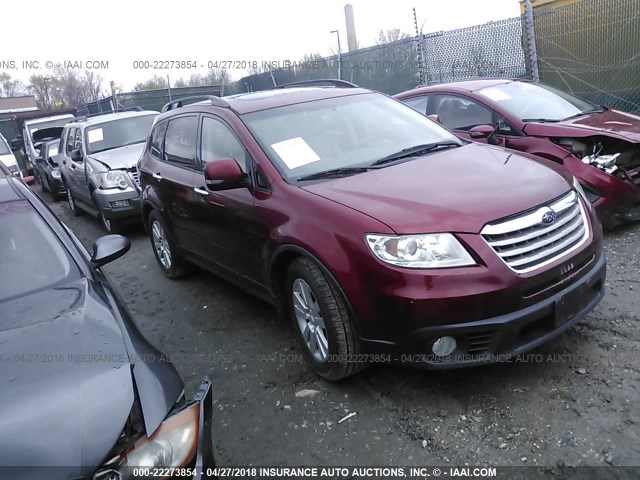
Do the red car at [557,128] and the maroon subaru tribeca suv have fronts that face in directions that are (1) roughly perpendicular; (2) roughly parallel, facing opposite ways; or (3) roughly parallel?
roughly parallel

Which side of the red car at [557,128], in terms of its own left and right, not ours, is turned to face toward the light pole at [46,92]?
back

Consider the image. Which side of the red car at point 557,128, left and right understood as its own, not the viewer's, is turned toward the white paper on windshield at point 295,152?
right

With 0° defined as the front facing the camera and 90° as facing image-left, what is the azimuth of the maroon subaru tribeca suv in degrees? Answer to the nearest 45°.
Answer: approximately 315°

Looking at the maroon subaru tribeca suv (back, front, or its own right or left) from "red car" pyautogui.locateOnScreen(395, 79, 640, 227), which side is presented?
left

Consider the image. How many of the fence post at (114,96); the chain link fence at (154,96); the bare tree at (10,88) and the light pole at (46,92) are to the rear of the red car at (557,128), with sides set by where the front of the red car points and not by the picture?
4

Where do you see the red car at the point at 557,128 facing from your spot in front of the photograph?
facing the viewer and to the right of the viewer

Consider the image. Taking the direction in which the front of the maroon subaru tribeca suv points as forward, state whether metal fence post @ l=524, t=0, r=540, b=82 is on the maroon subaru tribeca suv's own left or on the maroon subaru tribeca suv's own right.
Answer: on the maroon subaru tribeca suv's own left

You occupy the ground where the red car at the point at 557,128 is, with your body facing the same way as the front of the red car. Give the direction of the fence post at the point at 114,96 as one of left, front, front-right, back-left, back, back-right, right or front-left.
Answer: back

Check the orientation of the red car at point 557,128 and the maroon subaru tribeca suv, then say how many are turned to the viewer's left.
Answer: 0

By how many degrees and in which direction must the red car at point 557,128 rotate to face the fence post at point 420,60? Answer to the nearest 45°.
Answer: approximately 135° to its left

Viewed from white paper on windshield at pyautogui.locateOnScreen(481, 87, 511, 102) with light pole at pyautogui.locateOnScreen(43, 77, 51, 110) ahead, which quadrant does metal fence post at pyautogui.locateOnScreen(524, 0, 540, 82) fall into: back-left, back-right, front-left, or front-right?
front-right

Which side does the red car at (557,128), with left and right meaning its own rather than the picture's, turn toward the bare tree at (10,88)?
back
